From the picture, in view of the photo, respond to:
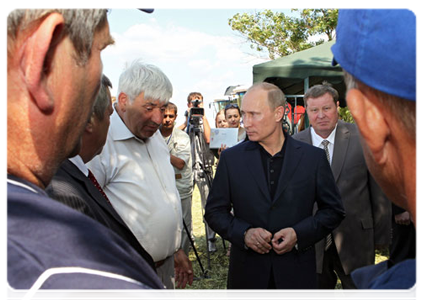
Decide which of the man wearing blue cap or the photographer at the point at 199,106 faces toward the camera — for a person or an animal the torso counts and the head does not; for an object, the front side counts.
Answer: the photographer

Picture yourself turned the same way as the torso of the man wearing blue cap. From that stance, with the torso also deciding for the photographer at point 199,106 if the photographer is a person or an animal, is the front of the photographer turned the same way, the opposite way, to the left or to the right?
the opposite way

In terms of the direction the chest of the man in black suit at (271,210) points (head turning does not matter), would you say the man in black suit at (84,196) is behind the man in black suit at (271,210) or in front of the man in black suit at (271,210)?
in front

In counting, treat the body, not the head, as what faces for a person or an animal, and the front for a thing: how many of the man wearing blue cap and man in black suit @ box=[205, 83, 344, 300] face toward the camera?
1

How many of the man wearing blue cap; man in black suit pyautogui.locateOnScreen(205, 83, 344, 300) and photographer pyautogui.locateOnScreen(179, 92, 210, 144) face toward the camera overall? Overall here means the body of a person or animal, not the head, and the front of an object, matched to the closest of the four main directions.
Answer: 2

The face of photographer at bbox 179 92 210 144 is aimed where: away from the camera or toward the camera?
toward the camera

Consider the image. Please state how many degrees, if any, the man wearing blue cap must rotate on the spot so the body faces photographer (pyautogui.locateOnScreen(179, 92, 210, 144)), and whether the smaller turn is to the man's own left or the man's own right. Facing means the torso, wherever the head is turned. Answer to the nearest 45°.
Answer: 0° — they already face them

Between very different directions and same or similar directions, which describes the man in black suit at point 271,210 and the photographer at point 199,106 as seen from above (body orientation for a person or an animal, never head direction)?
same or similar directions

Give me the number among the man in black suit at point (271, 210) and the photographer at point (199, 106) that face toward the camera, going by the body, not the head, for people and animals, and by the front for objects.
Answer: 2

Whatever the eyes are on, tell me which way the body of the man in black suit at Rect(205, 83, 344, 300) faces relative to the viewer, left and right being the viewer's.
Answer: facing the viewer

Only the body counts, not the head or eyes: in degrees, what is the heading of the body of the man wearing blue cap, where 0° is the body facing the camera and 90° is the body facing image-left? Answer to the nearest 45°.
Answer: approximately 135°

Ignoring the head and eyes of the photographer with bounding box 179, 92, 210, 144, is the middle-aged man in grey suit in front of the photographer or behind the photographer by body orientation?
in front

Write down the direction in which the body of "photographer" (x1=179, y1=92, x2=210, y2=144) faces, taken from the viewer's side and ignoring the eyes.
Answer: toward the camera

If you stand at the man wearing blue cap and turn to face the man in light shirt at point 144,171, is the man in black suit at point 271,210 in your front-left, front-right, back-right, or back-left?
front-right

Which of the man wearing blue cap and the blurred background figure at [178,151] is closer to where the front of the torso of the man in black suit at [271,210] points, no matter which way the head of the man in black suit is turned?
the man wearing blue cap

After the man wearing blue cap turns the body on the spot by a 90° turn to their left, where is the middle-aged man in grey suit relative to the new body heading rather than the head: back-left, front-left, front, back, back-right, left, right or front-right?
back-right

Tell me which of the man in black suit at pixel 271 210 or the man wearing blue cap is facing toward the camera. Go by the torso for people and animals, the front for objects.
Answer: the man in black suit
